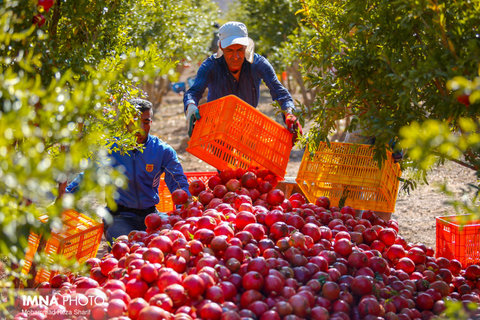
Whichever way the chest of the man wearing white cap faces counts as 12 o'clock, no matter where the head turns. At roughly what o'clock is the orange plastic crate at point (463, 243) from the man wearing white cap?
The orange plastic crate is roughly at 10 o'clock from the man wearing white cap.

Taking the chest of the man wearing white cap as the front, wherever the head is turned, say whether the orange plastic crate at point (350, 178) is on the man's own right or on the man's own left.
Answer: on the man's own left

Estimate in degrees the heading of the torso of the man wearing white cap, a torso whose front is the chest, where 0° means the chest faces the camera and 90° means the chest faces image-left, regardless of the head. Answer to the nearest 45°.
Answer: approximately 0°
